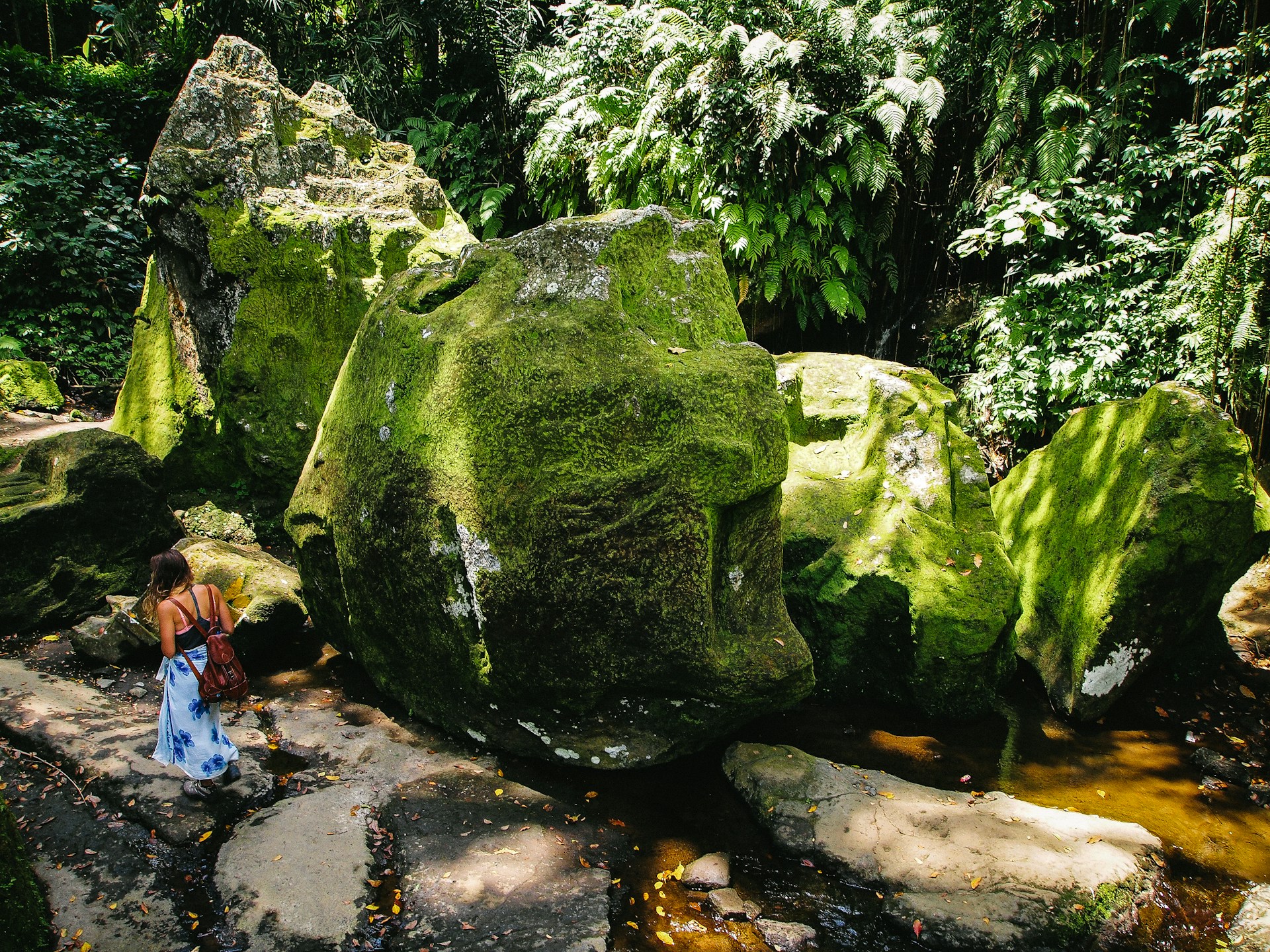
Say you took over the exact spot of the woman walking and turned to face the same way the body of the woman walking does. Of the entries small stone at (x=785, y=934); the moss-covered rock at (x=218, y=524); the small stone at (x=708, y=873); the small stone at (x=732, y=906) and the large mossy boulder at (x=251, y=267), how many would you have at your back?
3

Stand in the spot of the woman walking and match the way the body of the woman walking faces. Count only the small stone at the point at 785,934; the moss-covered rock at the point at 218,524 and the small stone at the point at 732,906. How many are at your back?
2

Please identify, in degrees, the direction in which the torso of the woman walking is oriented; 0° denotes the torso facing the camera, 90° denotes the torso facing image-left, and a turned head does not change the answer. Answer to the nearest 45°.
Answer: approximately 135°

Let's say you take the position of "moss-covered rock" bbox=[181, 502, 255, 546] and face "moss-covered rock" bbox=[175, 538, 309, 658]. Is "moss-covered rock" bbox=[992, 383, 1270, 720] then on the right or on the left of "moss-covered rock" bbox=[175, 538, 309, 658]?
left

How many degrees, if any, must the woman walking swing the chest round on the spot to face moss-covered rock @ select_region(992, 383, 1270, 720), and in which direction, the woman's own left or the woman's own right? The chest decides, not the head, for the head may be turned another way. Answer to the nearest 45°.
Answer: approximately 135° to the woman's own right

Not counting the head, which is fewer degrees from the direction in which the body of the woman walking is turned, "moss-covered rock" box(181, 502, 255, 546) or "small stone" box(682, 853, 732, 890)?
the moss-covered rock

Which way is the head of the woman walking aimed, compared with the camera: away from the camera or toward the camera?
away from the camera

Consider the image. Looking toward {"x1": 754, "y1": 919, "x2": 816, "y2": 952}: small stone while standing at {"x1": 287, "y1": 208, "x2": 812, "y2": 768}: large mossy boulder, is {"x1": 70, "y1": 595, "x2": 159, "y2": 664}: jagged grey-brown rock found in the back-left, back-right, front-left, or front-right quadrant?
back-right

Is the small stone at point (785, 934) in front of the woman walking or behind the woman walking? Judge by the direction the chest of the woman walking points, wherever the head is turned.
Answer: behind

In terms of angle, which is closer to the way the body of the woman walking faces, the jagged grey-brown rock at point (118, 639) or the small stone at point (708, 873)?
the jagged grey-brown rock
